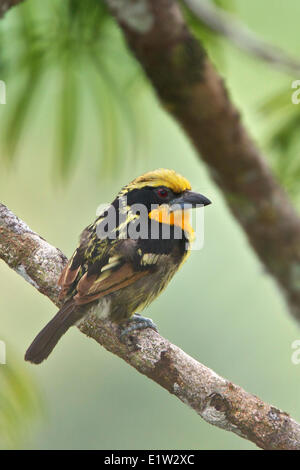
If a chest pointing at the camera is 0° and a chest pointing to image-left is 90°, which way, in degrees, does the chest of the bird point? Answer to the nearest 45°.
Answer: approximately 270°
